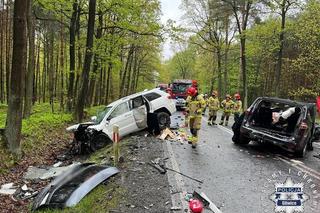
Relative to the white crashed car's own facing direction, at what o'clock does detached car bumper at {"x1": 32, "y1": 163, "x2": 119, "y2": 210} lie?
The detached car bumper is roughly at 11 o'clock from the white crashed car.

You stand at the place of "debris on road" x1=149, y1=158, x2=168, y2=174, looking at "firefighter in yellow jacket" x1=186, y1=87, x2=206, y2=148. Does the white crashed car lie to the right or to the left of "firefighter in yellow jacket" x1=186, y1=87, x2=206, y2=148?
left

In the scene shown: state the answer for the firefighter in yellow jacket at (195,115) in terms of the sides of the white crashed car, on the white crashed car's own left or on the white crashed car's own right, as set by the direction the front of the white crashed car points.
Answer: on the white crashed car's own left

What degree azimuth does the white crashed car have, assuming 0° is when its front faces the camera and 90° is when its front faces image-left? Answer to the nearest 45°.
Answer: approximately 45°

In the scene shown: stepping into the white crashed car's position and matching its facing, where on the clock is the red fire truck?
The red fire truck is roughly at 5 o'clock from the white crashed car.

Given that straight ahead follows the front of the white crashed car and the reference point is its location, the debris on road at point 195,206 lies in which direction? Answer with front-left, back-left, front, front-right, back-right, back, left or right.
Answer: front-left

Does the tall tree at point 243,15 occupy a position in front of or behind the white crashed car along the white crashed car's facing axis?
behind
